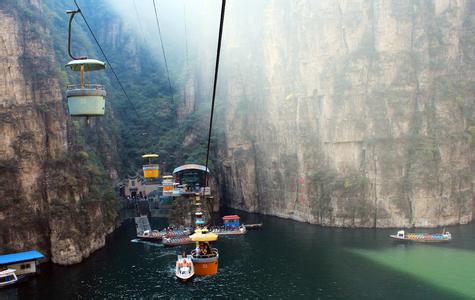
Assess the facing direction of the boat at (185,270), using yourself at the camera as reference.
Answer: facing the viewer

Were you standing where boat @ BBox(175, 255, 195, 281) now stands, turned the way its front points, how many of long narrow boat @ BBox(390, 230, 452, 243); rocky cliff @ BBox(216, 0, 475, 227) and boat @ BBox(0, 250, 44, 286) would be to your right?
1

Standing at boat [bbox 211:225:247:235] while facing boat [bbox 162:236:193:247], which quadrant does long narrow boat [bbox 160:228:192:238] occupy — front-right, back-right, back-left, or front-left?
front-right

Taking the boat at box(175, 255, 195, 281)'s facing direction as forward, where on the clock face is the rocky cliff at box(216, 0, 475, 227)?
The rocky cliff is roughly at 8 o'clock from the boat.

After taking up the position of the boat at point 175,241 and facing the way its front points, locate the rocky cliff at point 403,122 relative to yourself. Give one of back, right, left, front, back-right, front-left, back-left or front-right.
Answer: back

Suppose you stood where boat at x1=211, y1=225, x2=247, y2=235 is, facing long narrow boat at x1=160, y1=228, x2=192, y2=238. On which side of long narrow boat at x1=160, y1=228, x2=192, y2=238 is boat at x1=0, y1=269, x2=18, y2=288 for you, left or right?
left

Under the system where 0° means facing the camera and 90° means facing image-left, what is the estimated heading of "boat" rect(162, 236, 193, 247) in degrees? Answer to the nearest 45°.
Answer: approximately 90°

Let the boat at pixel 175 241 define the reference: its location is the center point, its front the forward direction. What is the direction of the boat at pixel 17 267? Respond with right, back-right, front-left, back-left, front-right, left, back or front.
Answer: front-left

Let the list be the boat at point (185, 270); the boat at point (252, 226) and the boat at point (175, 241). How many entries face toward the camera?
1

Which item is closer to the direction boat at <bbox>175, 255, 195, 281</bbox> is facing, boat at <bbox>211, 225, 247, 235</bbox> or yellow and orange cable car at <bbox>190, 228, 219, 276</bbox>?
the yellow and orange cable car
